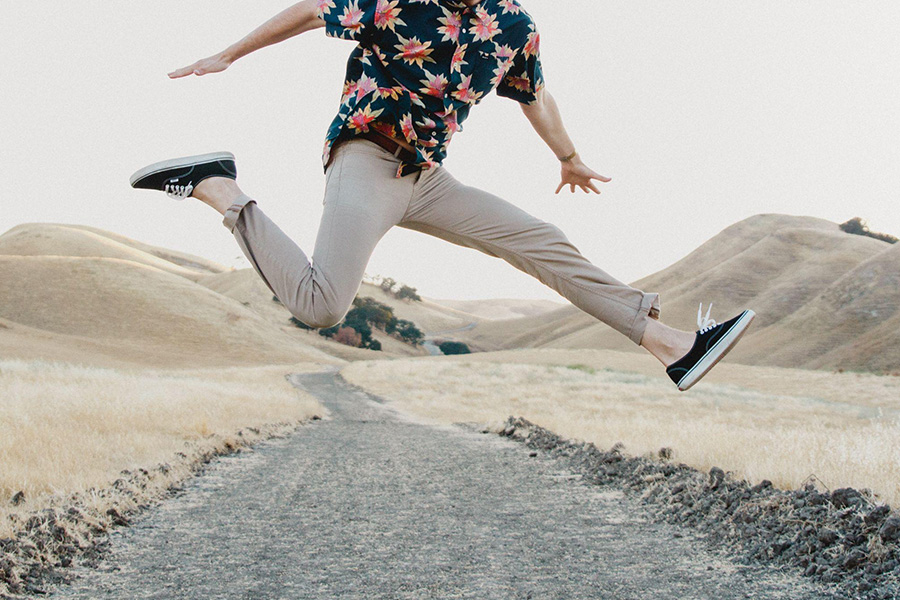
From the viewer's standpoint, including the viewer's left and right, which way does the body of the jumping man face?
facing the viewer and to the right of the viewer
